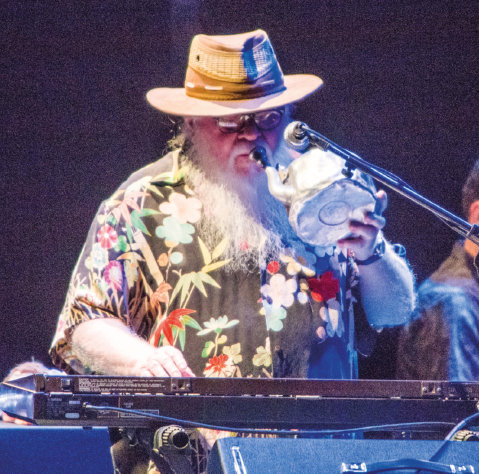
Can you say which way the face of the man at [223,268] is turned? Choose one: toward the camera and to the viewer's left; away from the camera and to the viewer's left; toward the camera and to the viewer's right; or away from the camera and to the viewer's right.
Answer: toward the camera and to the viewer's right

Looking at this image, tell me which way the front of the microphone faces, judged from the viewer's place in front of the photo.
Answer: facing away from the viewer and to the left of the viewer
